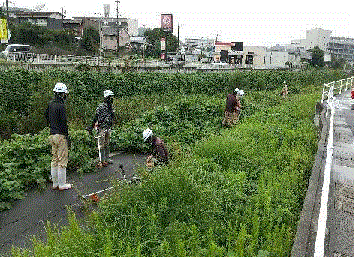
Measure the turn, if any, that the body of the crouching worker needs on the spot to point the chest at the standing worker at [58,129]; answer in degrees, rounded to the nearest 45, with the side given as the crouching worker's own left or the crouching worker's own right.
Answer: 0° — they already face them

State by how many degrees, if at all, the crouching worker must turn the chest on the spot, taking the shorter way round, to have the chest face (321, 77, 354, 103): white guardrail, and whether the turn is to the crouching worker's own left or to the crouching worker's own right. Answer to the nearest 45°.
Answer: approximately 135° to the crouching worker's own right

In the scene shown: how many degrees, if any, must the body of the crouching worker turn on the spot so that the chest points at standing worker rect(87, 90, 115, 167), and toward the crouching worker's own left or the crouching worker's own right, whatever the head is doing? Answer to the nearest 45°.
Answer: approximately 45° to the crouching worker's own right

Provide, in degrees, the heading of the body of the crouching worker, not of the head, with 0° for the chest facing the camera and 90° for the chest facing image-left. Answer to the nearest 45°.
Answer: approximately 90°

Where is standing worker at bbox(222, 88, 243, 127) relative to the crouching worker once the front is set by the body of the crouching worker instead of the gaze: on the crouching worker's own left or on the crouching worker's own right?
on the crouching worker's own right

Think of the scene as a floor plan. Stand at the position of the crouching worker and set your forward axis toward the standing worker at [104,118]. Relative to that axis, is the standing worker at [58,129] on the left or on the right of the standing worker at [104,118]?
left

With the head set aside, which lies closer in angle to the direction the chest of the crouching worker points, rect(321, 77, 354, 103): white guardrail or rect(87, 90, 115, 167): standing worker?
the standing worker
